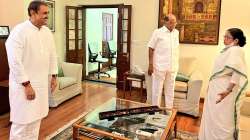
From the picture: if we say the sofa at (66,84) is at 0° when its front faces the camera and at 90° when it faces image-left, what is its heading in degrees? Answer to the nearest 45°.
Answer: approximately 315°

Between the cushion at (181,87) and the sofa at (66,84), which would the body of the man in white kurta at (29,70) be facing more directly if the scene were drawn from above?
the cushion

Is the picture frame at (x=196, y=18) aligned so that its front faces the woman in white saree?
yes

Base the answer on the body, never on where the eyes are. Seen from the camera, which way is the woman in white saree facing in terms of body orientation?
to the viewer's left

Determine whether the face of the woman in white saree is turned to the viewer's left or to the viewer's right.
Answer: to the viewer's left
